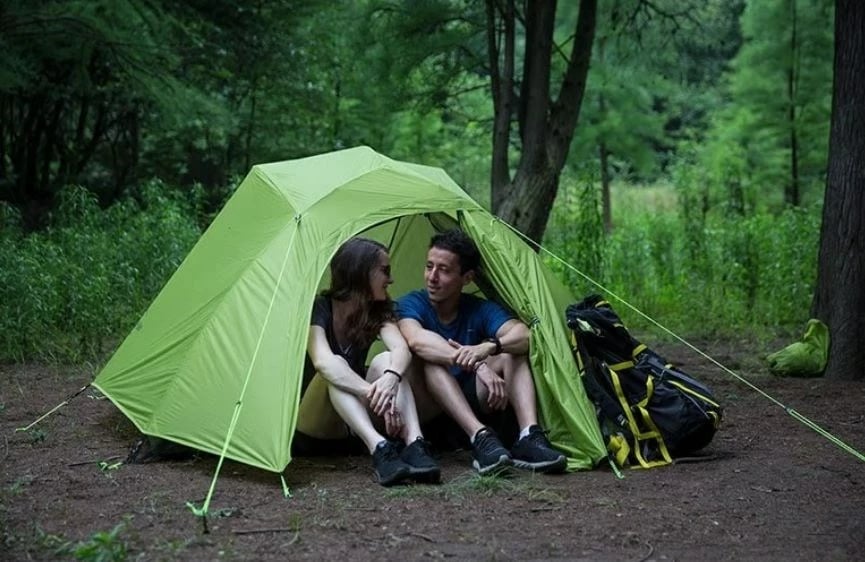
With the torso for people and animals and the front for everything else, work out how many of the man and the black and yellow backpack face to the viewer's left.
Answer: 0

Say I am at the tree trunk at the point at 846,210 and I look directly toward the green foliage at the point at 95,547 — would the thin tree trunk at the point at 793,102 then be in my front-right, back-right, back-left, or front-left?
back-right

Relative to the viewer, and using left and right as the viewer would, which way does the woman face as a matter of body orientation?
facing the viewer and to the right of the viewer

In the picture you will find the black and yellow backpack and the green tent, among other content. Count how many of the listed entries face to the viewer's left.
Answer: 0

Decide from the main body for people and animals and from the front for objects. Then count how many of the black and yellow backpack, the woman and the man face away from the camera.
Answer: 0

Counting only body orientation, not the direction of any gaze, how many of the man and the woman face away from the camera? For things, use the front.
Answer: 0

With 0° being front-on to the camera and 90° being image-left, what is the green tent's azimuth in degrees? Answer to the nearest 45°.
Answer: approximately 0°

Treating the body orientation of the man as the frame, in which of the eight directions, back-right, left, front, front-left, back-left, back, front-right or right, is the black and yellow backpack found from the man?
left

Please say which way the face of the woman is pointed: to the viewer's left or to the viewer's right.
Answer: to the viewer's right

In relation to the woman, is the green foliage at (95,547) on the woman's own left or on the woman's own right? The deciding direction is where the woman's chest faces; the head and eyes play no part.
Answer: on the woman's own right

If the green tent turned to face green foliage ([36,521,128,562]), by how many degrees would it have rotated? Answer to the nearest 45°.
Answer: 0° — it already faces it

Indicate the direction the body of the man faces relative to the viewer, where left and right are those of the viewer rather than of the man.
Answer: facing the viewer

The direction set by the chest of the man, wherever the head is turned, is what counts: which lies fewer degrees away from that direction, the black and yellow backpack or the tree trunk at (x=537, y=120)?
the black and yellow backpack

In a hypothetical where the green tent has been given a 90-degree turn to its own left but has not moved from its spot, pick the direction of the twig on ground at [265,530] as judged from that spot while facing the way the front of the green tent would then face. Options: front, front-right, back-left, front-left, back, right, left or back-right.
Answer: right
